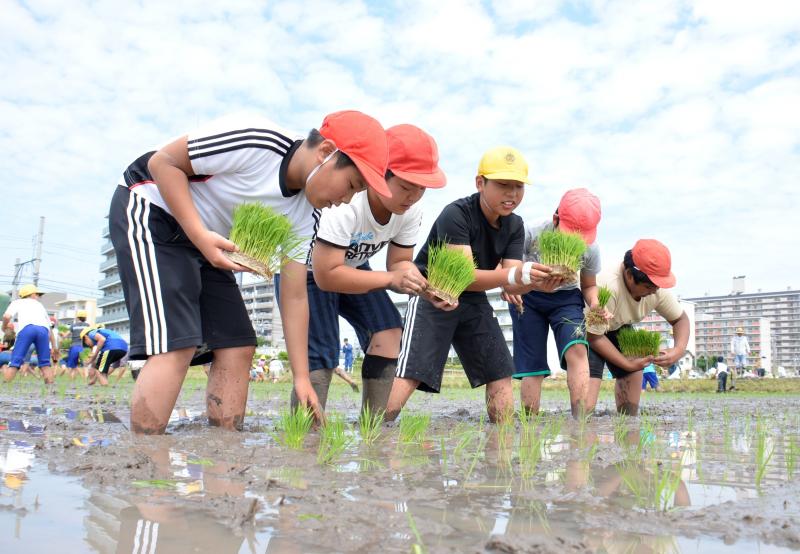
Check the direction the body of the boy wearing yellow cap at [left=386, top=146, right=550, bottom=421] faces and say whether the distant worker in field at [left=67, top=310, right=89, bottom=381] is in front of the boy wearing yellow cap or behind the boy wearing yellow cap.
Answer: behind

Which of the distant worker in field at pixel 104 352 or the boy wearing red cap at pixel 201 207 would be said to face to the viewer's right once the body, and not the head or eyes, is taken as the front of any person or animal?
the boy wearing red cap

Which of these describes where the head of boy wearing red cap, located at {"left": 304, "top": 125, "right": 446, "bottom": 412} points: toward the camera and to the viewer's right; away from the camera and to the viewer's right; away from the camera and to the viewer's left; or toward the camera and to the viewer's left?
toward the camera and to the viewer's right

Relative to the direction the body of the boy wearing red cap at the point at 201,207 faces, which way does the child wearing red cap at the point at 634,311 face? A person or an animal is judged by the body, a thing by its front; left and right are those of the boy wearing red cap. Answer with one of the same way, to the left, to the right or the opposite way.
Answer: to the right

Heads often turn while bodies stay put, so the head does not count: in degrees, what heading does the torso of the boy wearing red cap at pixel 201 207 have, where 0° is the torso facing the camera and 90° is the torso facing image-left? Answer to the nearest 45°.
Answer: approximately 270°

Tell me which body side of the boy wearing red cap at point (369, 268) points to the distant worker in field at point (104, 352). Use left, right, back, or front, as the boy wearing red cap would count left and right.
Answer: back

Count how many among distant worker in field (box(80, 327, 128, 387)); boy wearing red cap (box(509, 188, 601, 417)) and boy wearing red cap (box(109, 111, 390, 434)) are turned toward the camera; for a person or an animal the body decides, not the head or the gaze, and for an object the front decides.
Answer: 1
